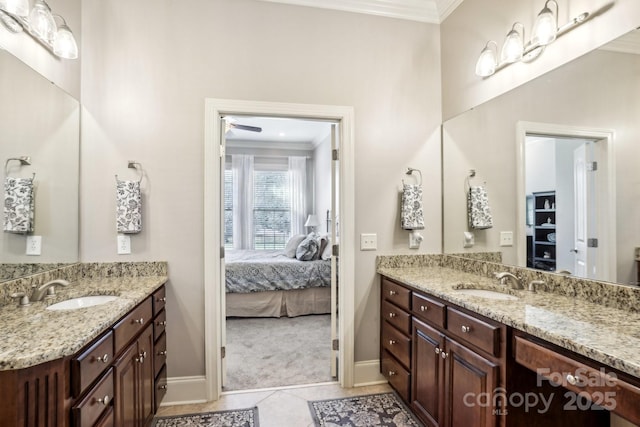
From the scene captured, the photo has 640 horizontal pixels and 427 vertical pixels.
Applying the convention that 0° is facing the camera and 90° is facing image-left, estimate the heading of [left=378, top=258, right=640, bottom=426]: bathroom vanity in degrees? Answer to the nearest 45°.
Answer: approximately 45°

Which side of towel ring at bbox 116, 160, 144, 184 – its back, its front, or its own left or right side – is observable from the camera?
front

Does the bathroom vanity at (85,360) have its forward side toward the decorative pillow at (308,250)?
no

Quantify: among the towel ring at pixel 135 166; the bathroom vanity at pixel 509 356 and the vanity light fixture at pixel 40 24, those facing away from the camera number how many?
0

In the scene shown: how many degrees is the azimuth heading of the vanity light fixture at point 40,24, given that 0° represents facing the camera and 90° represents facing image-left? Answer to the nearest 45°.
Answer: approximately 315°

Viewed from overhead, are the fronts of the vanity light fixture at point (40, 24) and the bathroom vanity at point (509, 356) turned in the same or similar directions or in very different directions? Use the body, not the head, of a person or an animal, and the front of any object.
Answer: very different directions

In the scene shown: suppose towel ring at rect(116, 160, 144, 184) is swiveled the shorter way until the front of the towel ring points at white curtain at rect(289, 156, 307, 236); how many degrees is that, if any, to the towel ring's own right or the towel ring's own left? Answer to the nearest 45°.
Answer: approximately 135° to the towel ring's own left

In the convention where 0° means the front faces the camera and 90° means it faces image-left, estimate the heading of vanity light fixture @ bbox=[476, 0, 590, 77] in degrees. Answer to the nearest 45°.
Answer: approximately 45°

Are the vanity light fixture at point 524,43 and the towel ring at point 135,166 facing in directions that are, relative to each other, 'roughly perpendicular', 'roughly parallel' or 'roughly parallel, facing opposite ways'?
roughly perpendicular

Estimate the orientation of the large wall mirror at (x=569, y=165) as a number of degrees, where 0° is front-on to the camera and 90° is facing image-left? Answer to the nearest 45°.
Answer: approximately 45°

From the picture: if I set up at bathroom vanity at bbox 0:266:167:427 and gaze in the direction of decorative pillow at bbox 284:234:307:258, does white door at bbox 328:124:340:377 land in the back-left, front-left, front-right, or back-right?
front-right

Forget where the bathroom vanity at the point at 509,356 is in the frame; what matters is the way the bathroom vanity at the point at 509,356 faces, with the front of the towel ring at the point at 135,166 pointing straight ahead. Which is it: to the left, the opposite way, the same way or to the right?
to the right

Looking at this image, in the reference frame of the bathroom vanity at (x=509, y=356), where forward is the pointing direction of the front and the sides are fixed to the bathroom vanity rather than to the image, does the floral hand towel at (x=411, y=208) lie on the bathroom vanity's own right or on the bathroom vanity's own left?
on the bathroom vanity's own right

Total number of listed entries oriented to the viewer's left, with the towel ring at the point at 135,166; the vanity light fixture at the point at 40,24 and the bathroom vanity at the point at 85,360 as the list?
0

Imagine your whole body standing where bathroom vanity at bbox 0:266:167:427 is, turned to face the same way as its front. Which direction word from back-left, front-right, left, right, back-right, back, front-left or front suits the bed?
left

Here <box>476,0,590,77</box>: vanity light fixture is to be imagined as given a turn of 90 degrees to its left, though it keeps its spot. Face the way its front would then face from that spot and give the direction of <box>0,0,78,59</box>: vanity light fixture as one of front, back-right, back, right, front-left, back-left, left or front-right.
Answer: right

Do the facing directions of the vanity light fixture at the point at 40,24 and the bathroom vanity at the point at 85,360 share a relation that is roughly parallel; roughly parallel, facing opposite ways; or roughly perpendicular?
roughly parallel
